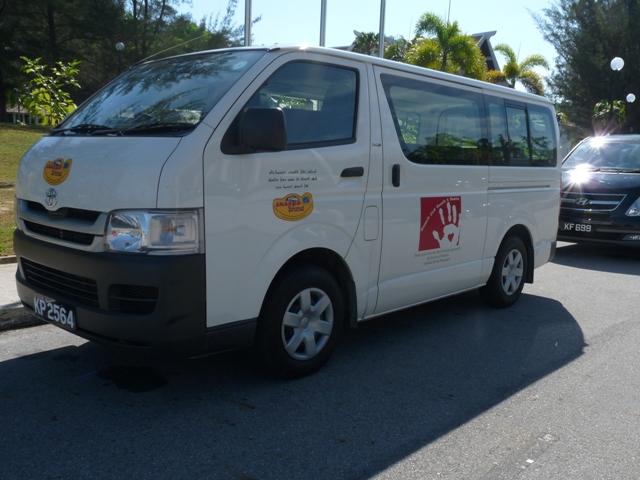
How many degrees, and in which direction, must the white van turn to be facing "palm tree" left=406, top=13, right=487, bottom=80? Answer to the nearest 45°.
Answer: approximately 135° to its right

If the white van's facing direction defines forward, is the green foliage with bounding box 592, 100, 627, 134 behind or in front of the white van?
behind

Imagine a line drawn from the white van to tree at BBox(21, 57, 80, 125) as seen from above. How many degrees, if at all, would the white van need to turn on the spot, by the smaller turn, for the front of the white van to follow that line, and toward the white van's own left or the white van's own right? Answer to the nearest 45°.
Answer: approximately 90° to the white van's own right

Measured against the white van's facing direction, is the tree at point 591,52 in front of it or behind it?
behind

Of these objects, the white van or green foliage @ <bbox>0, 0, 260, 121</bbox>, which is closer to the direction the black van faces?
the white van

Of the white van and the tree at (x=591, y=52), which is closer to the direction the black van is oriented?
the white van

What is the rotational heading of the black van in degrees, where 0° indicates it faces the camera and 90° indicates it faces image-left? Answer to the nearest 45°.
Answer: approximately 45°

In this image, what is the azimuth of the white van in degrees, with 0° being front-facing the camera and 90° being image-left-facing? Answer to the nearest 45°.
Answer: approximately 45°

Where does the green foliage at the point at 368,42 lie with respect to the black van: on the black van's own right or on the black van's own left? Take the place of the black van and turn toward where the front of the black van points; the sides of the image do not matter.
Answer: on the black van's own right
